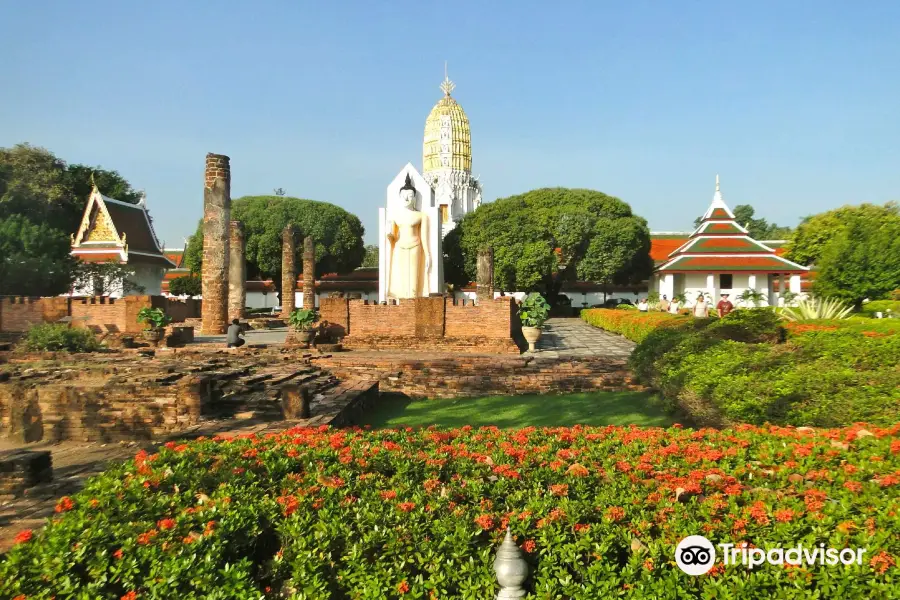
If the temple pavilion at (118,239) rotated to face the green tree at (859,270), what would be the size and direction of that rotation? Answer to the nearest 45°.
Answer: approximately 90° to its left

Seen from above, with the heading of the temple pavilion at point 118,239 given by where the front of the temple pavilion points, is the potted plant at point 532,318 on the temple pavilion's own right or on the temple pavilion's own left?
on the temple pavilion's own left

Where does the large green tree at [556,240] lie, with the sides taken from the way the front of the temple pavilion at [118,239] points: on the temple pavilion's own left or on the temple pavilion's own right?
on the temple pavilion's own left

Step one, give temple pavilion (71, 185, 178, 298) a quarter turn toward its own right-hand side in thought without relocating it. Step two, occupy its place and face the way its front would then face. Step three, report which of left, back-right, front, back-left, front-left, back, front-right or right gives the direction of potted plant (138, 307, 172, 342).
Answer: back-left

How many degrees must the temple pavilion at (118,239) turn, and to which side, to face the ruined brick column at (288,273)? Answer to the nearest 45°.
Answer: approximately 90° to its left

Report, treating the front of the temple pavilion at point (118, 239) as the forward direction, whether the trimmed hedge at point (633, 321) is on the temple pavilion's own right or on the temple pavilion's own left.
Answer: on the temple pavilion's own left

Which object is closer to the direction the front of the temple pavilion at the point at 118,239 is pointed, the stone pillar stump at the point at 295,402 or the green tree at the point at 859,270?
the stone pillar stump

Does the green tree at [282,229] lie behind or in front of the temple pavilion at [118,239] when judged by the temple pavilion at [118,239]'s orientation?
behind

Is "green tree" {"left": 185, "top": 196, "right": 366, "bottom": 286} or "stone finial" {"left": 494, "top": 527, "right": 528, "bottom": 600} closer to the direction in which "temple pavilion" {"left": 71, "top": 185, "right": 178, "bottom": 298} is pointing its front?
the stone finial

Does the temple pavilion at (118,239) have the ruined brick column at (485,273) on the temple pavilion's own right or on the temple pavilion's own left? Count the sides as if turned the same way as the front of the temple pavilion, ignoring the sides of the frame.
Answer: on the temple pavilion's own left

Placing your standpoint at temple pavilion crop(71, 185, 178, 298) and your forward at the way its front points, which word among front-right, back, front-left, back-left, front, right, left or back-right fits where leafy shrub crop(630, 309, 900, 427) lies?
front-left

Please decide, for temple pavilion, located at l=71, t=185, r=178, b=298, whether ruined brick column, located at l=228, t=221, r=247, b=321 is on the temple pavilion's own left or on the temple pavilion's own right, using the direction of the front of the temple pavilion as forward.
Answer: on the temple pavilion's own left

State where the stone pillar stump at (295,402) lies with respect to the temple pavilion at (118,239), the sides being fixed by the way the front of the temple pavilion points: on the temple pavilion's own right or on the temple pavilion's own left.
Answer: on the temple pavilion's own left
